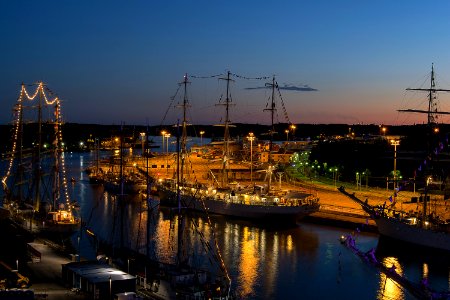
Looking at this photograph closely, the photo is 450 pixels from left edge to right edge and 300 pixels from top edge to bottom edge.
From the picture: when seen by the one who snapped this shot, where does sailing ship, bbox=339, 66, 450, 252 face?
facing away from the viewer and to the left of the viewer
